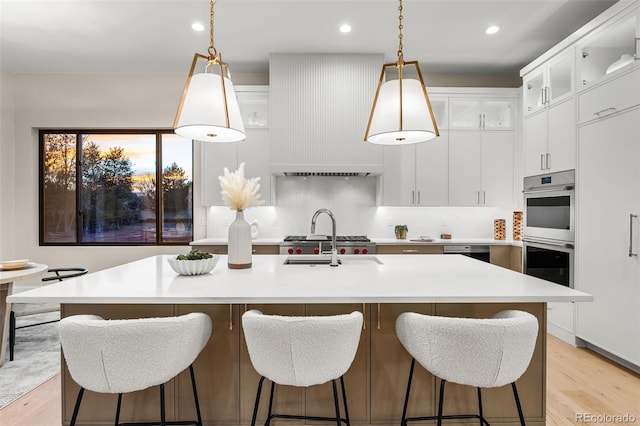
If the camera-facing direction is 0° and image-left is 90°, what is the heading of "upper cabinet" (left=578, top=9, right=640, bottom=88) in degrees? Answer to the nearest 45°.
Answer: approximately 45°

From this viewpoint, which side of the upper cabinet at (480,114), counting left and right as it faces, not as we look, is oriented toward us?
front

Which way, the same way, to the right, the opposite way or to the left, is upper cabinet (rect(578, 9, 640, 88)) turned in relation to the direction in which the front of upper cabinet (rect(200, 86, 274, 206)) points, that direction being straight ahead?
to the right

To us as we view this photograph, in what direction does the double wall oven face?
facing the viewer and to the left of the viewer

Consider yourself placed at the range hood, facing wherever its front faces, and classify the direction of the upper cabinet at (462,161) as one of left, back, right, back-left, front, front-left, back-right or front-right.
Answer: left

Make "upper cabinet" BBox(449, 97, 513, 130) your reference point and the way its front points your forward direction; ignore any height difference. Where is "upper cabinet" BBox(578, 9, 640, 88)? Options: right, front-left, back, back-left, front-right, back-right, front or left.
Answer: front-left

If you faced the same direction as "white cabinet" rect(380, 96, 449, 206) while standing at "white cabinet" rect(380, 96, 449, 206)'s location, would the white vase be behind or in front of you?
in front

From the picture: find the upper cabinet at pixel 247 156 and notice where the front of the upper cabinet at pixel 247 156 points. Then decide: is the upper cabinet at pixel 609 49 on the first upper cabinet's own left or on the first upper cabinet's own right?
on the first upper cabinet's own left

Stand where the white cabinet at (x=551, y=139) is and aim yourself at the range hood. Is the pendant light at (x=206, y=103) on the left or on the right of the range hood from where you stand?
left

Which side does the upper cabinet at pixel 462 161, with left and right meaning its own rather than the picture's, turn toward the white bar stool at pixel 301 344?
front

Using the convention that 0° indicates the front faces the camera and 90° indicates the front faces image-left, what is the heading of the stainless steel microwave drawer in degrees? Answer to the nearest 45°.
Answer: approximately 0°

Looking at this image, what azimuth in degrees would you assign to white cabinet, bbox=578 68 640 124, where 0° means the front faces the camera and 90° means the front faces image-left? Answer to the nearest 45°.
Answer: approximately 45°

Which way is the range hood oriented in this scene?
toward the camera

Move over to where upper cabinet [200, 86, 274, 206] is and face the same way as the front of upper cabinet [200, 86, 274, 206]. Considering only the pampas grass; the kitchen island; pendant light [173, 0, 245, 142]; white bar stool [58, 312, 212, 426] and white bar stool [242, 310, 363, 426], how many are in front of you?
5

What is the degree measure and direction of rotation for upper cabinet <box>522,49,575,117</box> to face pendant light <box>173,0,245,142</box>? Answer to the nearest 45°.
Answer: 0° — it already faces it

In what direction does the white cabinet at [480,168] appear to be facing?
toward the camera
